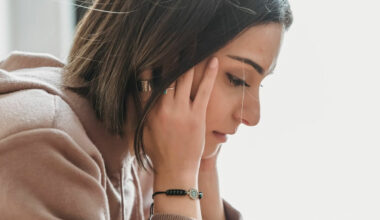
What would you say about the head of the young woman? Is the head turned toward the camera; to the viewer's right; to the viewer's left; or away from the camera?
to the viewer's right

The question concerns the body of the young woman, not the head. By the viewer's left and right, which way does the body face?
facing to the right of the viewer
